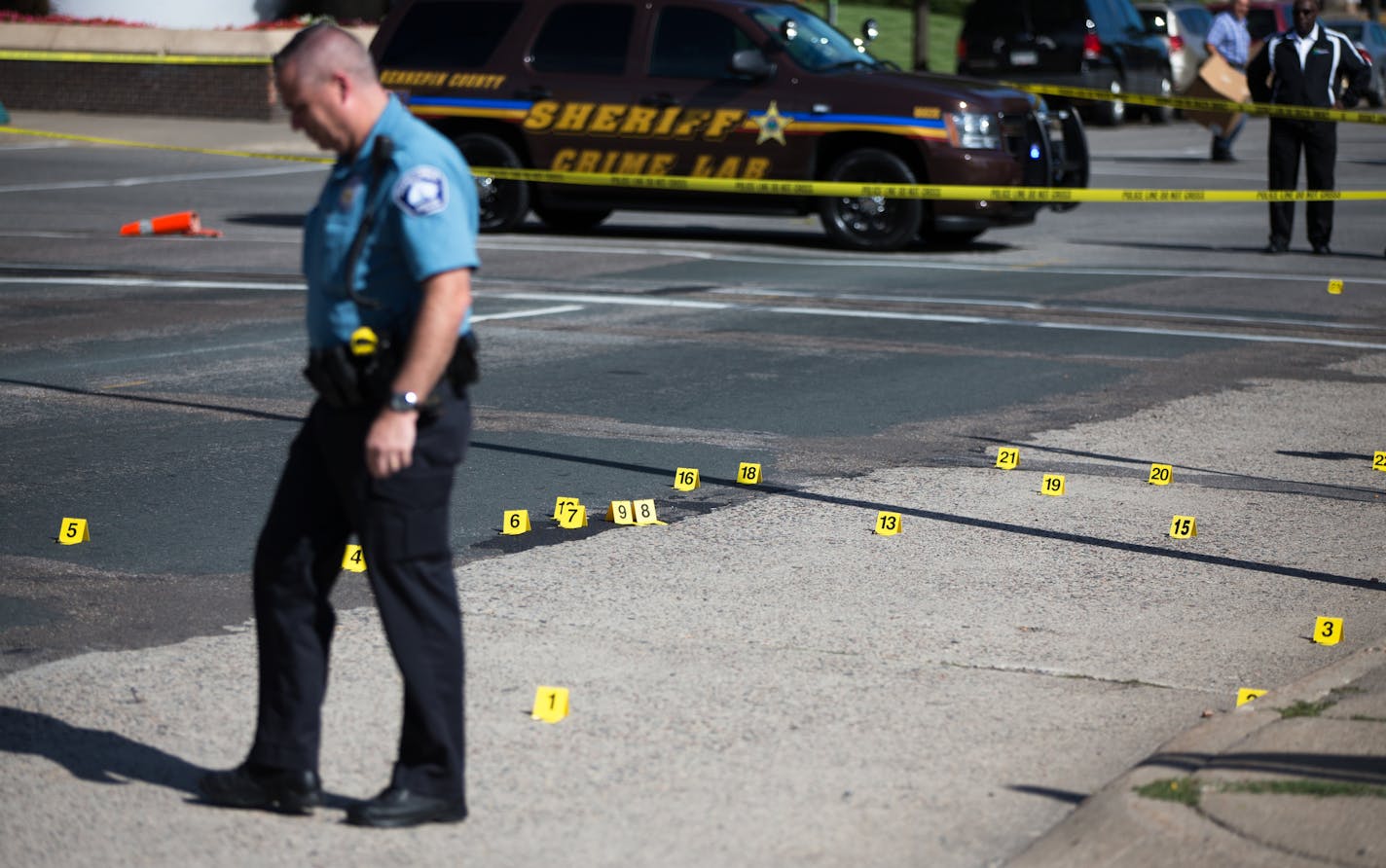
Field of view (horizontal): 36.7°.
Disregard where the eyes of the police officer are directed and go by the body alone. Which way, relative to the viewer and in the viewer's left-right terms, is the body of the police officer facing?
facing to the left of the viewer

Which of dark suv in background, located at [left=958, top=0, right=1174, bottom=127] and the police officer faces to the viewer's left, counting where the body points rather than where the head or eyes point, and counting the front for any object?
the police officer

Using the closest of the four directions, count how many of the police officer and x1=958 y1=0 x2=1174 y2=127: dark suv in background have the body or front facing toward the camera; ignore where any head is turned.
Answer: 0

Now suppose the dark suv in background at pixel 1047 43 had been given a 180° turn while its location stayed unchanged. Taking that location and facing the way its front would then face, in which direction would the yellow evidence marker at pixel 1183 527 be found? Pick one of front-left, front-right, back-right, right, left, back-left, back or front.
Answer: front-left

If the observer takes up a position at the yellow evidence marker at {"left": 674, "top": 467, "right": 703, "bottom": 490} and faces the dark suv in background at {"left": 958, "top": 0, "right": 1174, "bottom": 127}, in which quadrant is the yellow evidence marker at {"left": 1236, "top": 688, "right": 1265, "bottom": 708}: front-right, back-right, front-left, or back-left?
back-right

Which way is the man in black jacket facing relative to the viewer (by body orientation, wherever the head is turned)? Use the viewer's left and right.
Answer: facing the viewer

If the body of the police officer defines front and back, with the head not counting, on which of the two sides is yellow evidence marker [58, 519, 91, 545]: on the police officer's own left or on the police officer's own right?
on the police officer's own right

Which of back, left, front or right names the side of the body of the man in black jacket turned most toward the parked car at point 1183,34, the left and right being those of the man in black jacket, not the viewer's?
back

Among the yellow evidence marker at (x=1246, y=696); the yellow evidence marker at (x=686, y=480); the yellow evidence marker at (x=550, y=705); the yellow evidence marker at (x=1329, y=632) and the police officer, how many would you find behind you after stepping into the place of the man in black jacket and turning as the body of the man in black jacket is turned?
0

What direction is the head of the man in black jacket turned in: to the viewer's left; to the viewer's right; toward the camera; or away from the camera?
toward the camera

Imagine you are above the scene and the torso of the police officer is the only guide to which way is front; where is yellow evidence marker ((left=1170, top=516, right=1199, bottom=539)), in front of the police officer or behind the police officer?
behind

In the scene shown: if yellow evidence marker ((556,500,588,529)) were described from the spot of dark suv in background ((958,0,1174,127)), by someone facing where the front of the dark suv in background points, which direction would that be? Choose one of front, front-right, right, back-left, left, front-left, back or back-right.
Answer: back-right

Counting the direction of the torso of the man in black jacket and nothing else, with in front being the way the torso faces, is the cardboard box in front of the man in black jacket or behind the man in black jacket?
behind

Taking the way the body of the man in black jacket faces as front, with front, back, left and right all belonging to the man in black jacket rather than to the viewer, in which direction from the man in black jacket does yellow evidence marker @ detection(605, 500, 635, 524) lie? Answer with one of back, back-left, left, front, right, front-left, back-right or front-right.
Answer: front

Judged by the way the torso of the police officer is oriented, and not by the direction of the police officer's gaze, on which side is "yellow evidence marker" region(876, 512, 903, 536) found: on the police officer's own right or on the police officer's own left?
on the police officer's own right

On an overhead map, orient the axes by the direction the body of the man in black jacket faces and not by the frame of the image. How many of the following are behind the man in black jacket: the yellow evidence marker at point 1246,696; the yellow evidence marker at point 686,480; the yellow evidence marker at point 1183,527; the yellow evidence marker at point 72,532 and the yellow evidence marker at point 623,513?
0

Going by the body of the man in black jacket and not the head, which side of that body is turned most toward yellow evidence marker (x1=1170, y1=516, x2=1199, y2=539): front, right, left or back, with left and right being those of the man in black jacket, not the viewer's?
front

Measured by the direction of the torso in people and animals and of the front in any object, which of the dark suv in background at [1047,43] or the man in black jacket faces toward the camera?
the man in black jacket

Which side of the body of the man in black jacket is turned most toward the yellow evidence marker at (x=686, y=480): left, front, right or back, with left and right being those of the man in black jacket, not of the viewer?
front
